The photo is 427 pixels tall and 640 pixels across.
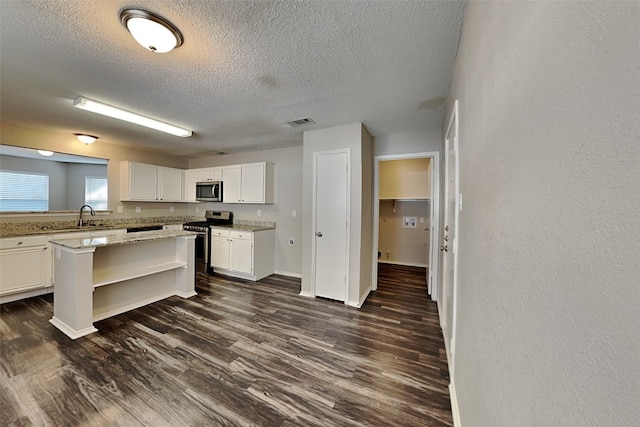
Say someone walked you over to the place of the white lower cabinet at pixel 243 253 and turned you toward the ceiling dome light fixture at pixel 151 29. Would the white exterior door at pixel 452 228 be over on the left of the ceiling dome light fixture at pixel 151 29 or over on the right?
left

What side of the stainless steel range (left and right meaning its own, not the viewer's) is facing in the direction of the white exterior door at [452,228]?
left

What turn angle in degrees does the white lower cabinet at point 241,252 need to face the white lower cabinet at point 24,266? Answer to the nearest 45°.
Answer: approximately 45° to its right

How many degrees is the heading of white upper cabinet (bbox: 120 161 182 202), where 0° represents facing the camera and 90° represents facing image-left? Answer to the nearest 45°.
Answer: approximately 315°

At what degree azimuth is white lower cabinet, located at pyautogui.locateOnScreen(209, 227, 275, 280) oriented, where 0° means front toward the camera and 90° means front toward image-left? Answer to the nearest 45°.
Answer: approximately 45°

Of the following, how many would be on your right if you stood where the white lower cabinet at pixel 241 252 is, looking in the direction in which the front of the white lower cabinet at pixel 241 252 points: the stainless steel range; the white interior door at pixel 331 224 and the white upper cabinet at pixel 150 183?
2

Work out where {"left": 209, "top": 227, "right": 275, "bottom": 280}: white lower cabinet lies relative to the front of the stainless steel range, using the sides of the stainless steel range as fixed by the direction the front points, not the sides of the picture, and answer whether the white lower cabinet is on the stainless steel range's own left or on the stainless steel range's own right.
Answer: on the stainless steel range's own left
